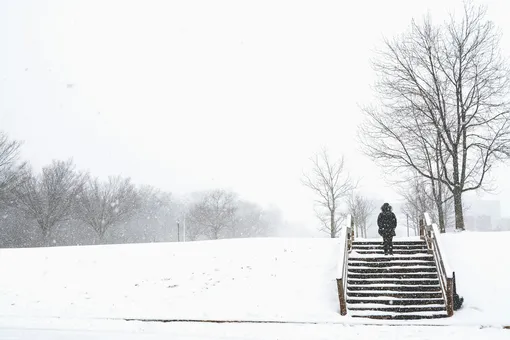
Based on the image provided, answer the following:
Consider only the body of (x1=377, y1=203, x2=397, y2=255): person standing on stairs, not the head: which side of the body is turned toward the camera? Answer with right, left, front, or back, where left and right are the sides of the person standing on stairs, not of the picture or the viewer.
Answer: back

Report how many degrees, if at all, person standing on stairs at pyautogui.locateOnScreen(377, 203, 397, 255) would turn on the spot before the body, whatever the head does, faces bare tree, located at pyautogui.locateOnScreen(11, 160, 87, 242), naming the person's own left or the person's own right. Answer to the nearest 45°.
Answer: approximately 45° to the person's own left

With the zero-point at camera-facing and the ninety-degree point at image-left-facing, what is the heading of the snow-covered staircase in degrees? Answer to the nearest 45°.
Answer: approximately 0°
